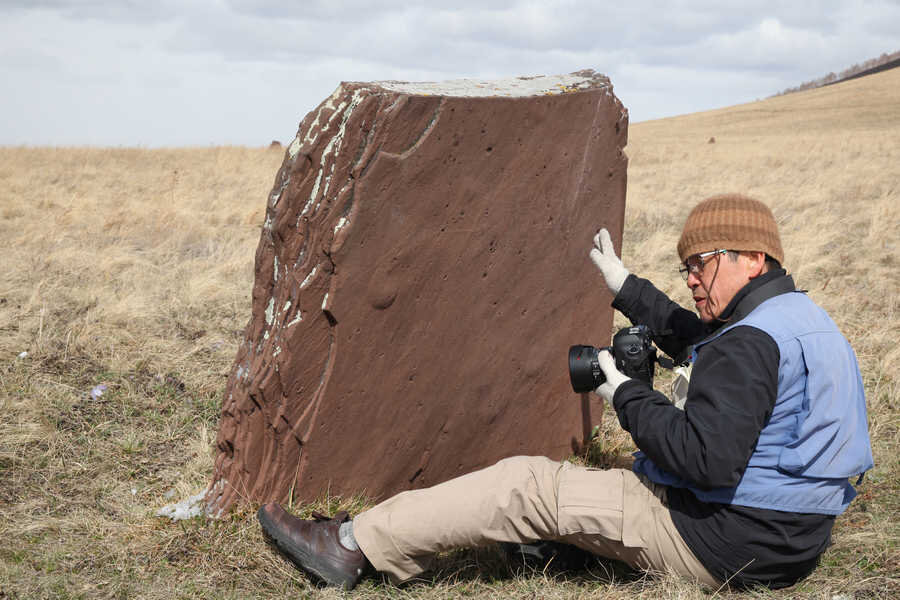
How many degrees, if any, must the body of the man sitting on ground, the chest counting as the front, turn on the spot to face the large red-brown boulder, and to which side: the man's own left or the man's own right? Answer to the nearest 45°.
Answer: approximately 45° to the man's own right

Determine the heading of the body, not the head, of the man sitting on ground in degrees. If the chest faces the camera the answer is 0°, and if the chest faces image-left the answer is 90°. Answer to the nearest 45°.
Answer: approximately 90°
